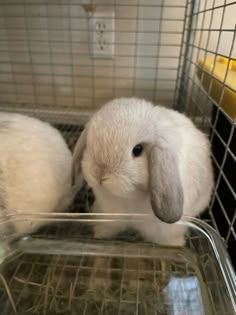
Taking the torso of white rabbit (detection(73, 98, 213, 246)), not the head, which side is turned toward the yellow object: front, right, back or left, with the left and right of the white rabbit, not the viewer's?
back

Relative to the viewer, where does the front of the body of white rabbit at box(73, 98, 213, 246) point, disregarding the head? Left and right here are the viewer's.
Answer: facing the viewer and to the left of the viewer

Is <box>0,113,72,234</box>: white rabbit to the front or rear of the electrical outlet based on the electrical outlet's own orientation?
to the front

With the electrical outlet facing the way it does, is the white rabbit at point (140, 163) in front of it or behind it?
in front

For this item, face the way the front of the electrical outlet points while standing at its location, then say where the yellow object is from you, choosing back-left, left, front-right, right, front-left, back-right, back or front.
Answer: front-left

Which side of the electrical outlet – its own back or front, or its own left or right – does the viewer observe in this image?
front
